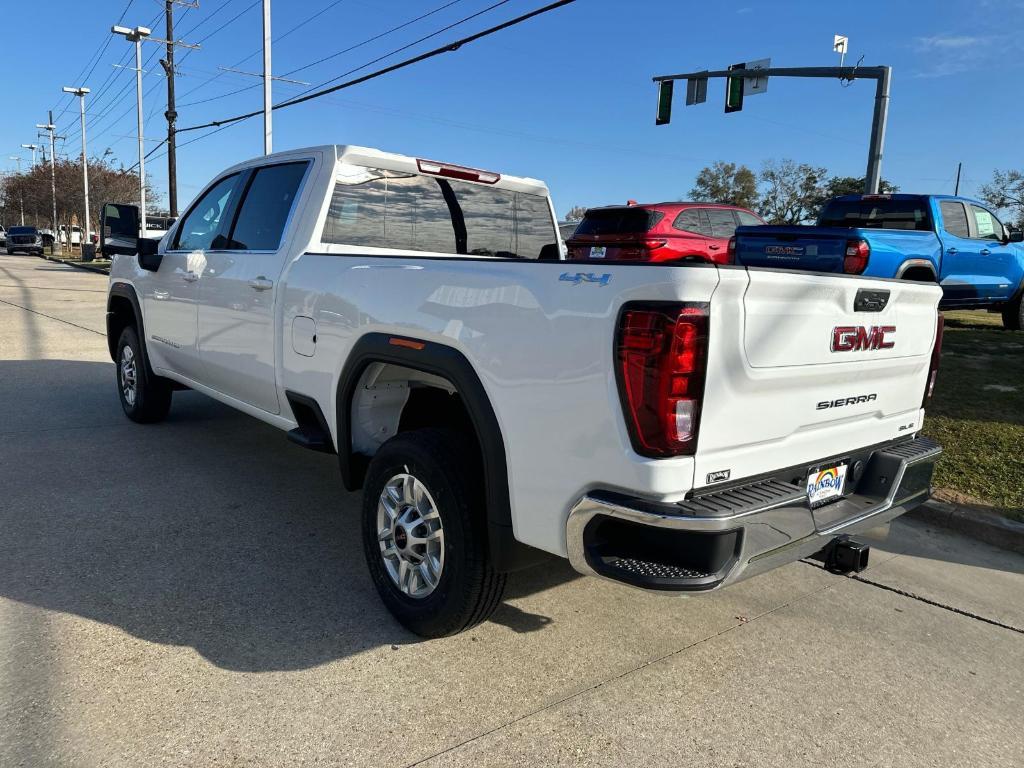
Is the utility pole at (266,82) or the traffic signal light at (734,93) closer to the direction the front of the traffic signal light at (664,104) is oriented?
the utility pole

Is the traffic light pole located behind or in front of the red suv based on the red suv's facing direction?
in front

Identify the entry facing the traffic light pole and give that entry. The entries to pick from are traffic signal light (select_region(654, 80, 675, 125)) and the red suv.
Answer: the red suv

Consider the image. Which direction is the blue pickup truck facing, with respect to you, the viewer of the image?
facing away from the viewer and to the right of the viewer

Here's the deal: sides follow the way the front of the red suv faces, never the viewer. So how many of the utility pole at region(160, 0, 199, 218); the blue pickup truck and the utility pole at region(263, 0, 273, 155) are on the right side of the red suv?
1

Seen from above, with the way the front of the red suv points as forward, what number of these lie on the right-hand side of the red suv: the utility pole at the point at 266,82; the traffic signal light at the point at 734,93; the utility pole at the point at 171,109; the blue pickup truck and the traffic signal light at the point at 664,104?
1

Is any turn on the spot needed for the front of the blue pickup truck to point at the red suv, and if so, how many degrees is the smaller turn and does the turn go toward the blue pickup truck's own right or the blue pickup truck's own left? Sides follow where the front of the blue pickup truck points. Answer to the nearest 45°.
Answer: approximately 135° to the blue pickup truck's own left

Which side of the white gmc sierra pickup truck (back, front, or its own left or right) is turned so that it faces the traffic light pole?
right
